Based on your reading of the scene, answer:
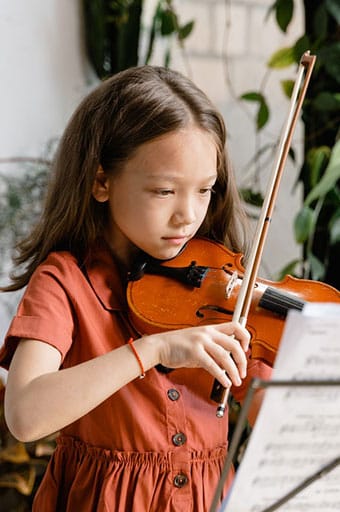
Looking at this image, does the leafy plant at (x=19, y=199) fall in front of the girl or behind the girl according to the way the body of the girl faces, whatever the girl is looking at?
behind

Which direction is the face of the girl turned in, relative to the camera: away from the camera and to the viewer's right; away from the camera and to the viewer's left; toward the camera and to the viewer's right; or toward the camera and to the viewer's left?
toward the camera and to the viewer's right

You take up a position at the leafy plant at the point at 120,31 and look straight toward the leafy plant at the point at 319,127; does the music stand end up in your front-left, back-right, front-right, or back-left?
front-right

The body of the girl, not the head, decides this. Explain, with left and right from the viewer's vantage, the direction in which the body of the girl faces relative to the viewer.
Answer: facing the viewer and to the right of the viewer

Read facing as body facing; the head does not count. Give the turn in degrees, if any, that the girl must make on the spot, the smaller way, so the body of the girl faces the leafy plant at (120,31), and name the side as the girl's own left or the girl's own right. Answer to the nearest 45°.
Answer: approximately 135° to the girl's own left
